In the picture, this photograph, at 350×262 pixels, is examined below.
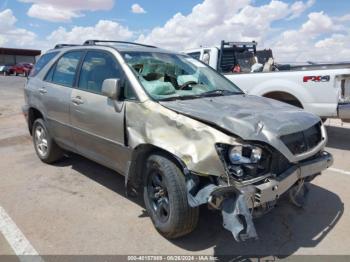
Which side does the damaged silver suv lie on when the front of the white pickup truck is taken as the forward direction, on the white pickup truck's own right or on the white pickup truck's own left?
on the white pickup truck's own left

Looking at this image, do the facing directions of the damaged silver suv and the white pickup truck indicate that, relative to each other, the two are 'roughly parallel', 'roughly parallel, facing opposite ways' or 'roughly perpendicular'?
roughly parallel, facing opposite ways

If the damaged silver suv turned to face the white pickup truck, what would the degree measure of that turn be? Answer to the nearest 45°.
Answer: approximately 90° to its left

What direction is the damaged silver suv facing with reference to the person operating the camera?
facing the viewer and to the right of the viewer

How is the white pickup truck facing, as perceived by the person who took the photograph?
facing away from the viewer and to the left of the viewer
